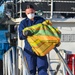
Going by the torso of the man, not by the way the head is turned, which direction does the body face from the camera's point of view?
toward the camera
